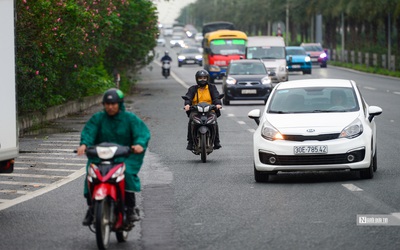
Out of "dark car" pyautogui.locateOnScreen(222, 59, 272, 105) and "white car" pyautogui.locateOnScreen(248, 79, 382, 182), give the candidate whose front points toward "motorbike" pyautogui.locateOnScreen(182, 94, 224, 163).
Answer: the dark car

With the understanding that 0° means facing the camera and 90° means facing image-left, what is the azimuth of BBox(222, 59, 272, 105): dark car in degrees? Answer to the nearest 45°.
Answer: approximately 0°

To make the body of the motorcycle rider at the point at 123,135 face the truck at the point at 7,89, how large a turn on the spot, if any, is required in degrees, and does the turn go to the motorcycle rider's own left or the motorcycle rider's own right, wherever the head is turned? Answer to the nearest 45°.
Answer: approximately 135° to the motorcycle rider's own right

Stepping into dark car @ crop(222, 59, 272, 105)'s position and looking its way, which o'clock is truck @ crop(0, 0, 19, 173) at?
The truck is roughly at 12 o'clock from the dark car.

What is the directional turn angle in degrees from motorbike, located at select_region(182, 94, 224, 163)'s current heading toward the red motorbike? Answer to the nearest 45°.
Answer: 0° — it already faces it

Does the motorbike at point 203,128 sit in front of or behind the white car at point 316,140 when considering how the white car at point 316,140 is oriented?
behind

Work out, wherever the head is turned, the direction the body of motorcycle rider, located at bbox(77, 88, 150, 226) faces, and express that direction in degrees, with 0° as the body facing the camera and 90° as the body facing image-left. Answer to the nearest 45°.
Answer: approximately 0°
